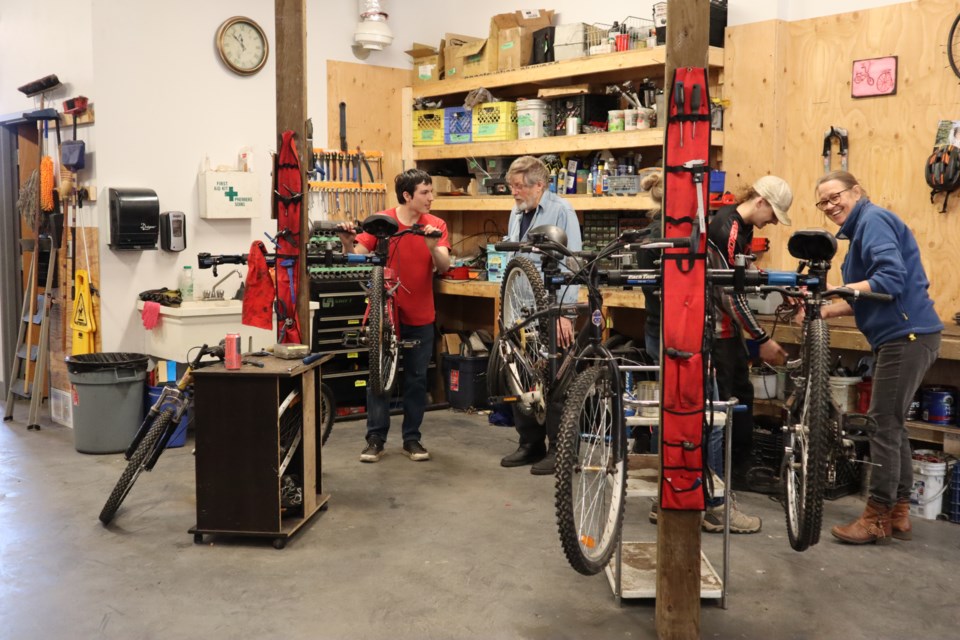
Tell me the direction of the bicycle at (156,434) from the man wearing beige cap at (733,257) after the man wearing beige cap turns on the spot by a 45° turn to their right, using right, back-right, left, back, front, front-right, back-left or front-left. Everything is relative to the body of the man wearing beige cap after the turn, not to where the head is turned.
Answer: back-right

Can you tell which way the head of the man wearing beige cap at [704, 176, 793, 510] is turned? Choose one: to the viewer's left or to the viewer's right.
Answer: to the viewer's right

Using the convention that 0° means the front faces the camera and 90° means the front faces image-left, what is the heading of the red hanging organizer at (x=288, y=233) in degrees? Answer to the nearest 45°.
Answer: approximately 0°

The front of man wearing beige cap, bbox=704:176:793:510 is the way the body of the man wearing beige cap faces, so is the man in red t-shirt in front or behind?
behind

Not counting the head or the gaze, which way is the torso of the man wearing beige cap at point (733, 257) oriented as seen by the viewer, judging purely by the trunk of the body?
to the viewer's right

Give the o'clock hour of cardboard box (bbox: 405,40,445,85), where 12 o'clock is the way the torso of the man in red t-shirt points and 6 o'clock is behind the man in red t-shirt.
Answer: The cardboard box is roughly at 6 o'clock from the man in red t-shirt.

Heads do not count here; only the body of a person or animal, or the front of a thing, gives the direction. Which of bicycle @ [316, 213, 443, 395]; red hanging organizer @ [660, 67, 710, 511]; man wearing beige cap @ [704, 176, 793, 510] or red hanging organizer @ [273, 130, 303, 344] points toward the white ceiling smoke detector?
the bicycle

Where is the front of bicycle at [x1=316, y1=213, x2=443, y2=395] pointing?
away from the camera

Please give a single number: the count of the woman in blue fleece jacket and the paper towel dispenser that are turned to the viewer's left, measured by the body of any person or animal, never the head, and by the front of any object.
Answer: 1

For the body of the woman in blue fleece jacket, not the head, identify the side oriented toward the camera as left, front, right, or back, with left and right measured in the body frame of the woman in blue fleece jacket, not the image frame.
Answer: left

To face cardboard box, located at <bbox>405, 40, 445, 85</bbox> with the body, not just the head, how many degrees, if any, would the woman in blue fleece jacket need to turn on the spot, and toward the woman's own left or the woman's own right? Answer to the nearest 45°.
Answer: approximately 45° to the woman's own right

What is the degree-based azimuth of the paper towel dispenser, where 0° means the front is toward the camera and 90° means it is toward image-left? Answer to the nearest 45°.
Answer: approximately 315°
